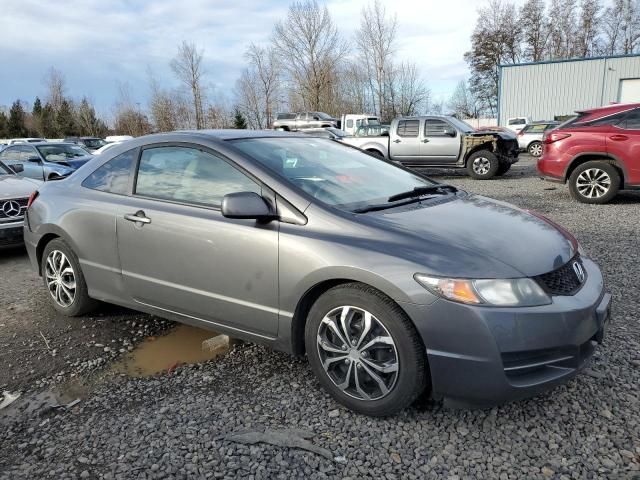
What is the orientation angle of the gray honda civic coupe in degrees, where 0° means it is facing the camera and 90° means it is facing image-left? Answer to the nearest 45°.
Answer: approximately 315°

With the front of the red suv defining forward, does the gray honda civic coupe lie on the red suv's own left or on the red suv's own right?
on the red suv's own right

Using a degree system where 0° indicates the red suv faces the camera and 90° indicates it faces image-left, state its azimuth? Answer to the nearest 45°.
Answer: approximately 270°

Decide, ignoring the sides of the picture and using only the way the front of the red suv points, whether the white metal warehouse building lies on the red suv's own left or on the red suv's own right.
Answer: on the red suv's own left

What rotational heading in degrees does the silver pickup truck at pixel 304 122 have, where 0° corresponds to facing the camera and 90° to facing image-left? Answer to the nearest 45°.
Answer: approximately 270°

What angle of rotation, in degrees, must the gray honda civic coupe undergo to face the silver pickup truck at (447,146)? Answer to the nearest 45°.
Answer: approximately 135° to its left

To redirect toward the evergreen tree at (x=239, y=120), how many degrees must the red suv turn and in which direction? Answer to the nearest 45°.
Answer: approximately 135° to its left

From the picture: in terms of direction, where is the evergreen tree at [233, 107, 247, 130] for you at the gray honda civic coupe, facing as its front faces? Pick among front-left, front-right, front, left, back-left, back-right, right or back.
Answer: back-left

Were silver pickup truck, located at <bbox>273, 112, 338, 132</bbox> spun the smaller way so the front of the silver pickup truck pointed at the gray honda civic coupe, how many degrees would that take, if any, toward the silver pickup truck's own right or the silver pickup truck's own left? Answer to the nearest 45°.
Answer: approximately 90° to the silver pickup truck's own right

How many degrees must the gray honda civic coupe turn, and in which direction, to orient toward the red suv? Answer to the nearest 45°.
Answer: approximately 90° to its left
